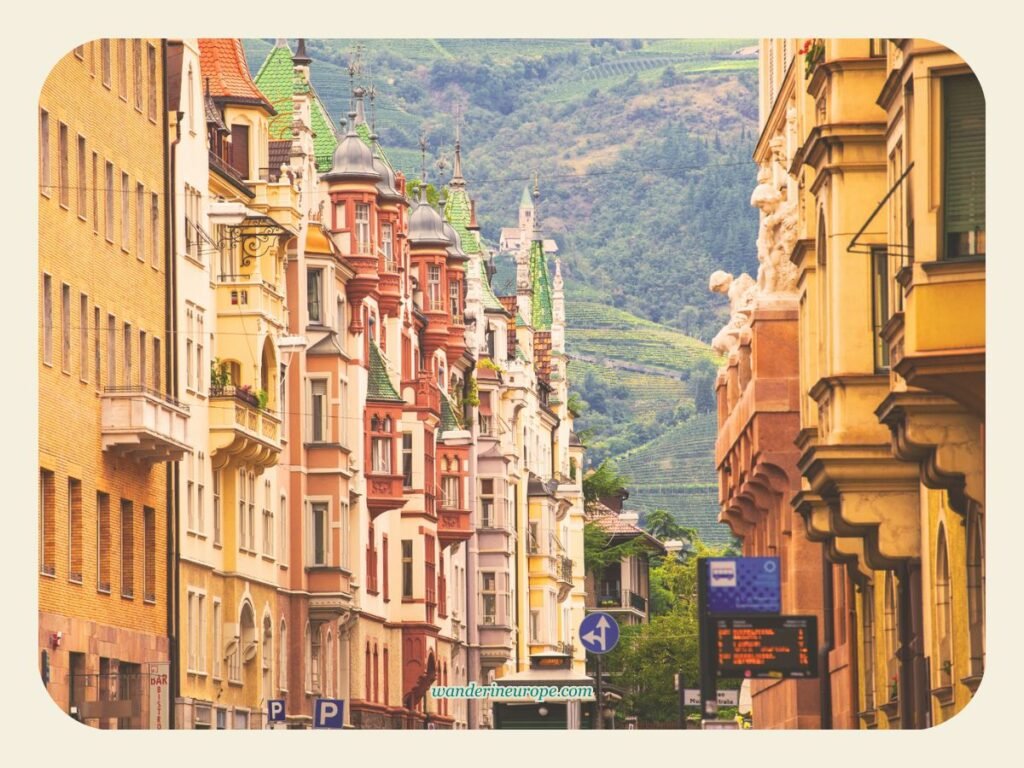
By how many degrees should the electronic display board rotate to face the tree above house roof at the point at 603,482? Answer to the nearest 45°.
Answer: approximately 135° to its right

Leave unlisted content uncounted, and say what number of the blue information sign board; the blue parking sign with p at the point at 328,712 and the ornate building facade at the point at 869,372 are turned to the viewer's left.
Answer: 1

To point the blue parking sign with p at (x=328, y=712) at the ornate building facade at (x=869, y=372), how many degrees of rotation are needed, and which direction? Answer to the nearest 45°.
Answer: approximately 45° to its left

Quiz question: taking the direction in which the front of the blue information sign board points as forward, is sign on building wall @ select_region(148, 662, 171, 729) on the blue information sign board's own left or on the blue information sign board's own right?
on the blue information sign board's own right

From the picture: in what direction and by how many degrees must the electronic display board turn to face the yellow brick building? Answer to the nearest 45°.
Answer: approximately 90° to its right

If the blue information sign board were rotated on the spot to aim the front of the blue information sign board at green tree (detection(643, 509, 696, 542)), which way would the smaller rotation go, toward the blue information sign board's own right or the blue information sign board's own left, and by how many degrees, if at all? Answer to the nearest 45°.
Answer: approximately 135° to the blue information sign board's own right

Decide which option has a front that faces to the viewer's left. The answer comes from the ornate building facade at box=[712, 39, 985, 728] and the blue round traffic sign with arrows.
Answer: the ornate building facade

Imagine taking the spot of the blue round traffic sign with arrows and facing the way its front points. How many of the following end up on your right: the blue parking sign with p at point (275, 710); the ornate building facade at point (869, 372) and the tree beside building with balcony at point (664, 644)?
1

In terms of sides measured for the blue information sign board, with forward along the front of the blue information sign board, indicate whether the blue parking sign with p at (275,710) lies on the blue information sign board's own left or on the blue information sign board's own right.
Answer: on the blue information sign board's own right

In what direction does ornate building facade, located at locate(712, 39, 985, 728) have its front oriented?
to the viewer's left

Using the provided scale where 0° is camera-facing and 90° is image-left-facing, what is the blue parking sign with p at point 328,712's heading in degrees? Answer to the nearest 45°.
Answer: approximately 0°
